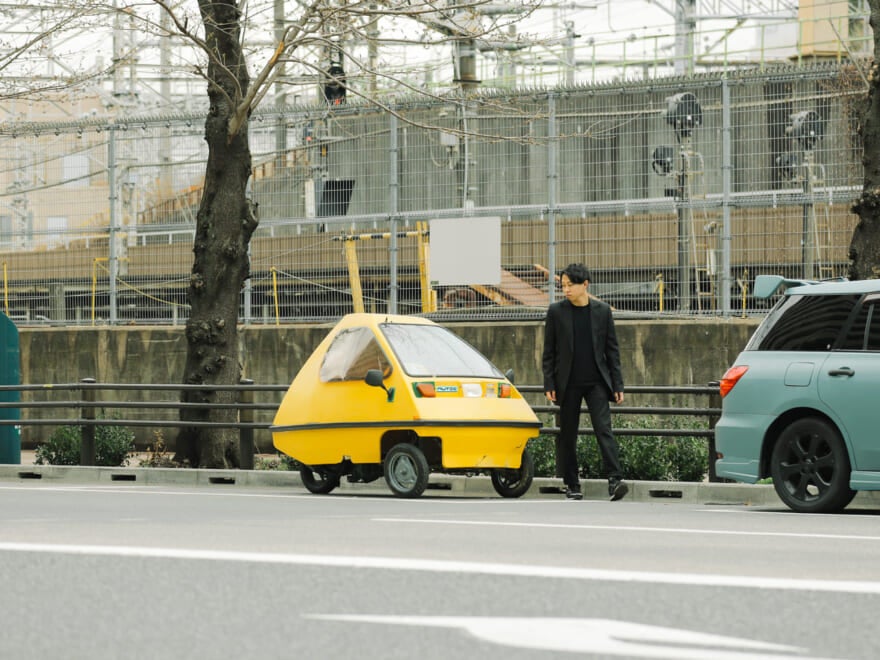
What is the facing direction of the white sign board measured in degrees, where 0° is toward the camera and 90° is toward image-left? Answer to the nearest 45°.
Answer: approximately 0°

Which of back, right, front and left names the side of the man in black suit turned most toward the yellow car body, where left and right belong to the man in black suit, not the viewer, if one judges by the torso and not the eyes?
right

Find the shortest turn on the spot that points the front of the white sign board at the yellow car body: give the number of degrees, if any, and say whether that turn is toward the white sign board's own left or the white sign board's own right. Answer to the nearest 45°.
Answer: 0° — it already faces it

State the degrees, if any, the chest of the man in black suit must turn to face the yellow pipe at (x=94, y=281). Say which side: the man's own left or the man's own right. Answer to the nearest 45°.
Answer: approximately 135° to the man's own right

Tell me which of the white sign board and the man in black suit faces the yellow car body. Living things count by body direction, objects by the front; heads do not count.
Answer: the white sign board

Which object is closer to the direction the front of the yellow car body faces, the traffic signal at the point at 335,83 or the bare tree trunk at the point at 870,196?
the bare tree trunk

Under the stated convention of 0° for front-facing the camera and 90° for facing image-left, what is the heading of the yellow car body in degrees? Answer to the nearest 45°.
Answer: approximately 315°

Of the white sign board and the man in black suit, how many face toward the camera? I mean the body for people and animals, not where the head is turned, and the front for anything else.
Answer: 2

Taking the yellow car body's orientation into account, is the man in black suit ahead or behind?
ahead
